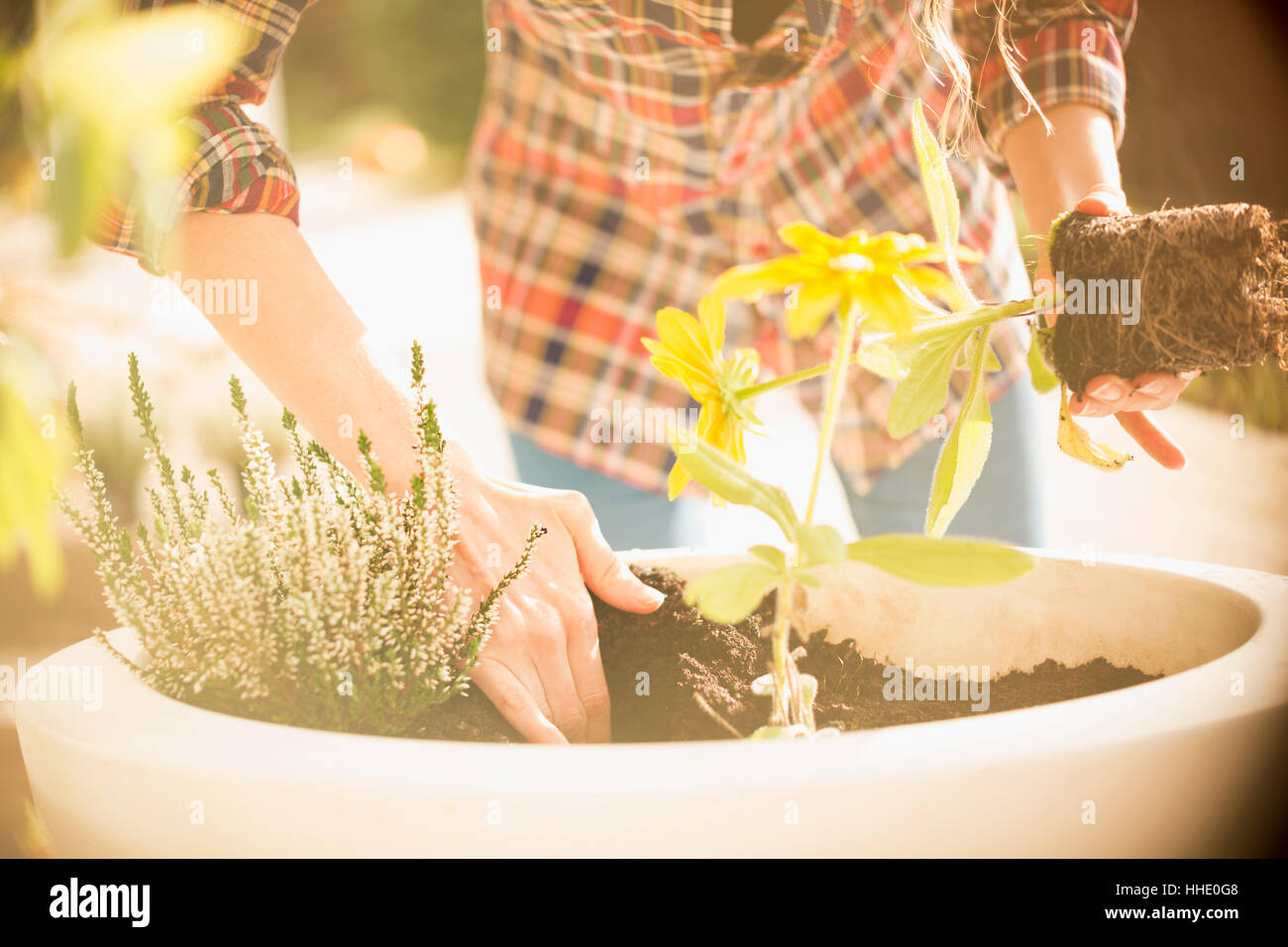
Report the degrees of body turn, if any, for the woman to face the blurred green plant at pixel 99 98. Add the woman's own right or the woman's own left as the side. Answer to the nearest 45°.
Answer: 0° — they already face it

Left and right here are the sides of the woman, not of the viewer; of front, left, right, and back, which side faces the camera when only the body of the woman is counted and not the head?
front

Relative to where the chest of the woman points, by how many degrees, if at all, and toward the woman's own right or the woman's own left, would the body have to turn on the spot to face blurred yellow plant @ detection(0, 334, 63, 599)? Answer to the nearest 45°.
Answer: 0° — they already face it

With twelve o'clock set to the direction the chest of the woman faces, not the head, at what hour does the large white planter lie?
The large white planter is roughly at 12 o'clock from the woman.

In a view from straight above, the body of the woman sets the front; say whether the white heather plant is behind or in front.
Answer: in front

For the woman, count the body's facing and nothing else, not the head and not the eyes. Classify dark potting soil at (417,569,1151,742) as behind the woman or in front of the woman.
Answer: in front
